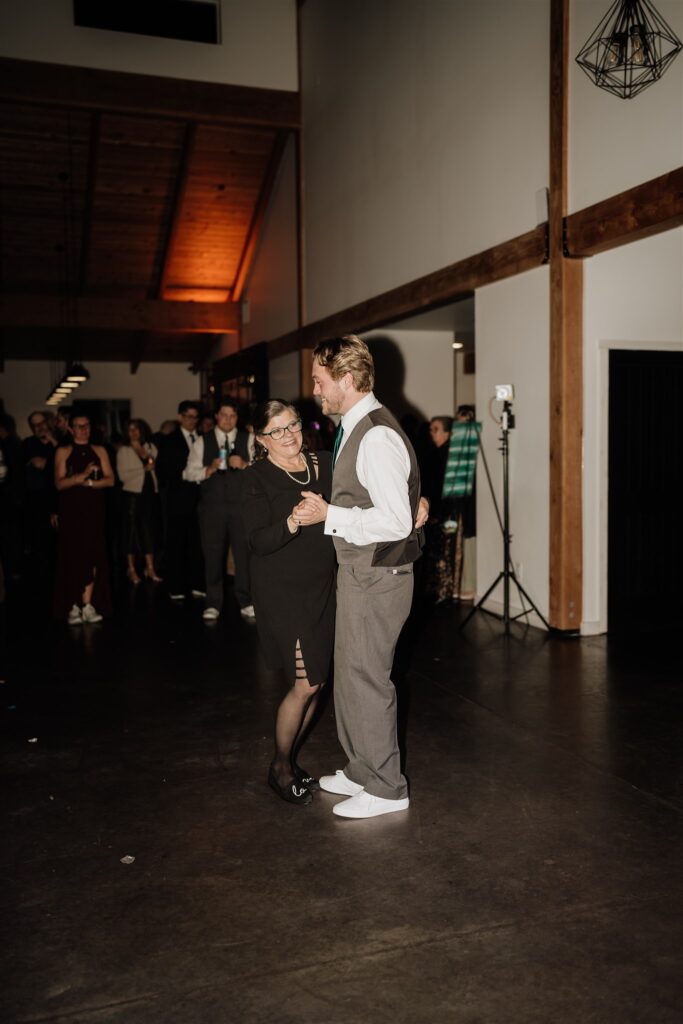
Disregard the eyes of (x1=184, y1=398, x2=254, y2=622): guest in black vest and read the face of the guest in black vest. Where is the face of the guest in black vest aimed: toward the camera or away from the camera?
toward the camera

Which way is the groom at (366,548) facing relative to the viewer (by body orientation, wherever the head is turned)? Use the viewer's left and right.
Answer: facing to the left of the viewer

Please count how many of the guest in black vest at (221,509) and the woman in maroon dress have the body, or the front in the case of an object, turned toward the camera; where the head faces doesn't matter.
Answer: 2

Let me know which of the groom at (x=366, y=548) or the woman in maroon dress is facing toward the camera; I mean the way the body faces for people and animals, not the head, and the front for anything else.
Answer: the woman in maroon dress

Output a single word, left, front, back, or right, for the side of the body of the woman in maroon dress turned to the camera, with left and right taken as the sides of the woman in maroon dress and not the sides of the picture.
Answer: front

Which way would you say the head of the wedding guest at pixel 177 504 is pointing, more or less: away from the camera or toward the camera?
toward the camera

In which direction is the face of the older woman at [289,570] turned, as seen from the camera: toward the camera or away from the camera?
toward the camera

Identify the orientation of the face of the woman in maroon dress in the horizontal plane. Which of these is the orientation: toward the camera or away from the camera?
toward the camera

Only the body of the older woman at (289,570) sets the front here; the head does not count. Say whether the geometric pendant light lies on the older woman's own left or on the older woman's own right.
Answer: on the older woman's own left

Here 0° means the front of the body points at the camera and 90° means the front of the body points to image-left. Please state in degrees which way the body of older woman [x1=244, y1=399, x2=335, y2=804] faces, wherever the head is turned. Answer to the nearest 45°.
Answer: approximately 315°

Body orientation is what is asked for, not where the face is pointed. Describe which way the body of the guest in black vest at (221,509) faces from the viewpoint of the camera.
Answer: toward the camera

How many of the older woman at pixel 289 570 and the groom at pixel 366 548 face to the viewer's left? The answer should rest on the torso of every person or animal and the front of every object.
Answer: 1

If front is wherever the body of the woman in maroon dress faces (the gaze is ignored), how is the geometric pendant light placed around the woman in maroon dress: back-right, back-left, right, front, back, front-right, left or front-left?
front-left

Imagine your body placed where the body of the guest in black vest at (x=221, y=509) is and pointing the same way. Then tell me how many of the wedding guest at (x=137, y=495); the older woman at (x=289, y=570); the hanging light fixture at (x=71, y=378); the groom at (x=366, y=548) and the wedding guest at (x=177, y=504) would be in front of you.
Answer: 2

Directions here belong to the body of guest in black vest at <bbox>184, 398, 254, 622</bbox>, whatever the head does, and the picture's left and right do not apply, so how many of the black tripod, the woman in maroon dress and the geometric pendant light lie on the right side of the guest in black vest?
1

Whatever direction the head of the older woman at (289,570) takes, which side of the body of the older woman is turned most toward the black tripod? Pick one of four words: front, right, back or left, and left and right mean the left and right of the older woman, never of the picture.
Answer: left
